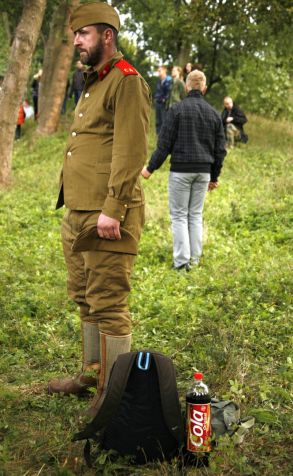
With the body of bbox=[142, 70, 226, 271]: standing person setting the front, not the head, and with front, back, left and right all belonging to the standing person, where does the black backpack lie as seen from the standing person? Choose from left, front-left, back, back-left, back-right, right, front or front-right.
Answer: back

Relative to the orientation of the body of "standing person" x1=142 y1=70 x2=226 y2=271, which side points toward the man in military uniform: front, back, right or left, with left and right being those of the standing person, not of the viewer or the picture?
back

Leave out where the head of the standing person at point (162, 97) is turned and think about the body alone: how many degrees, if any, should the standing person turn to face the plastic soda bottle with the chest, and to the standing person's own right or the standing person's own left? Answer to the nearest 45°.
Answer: approximately 45° to the standing person's own left

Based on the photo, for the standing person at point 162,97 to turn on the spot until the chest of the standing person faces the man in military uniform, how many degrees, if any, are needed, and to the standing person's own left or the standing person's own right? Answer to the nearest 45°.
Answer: approximately 45° to the standing person's own left

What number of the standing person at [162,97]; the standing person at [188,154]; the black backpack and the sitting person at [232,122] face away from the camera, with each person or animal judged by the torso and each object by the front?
2

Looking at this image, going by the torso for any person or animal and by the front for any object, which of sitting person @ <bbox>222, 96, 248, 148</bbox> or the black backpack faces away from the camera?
the black backpack

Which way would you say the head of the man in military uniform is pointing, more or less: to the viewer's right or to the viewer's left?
to the viewer's left

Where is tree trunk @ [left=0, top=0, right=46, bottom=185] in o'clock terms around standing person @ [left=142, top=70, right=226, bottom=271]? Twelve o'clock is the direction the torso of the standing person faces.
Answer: The tree trunk is roughly at 11 o'clock from the standing person.

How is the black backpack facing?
away from the camera

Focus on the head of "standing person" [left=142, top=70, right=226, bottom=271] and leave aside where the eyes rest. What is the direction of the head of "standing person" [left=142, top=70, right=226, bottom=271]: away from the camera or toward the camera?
away from the camera

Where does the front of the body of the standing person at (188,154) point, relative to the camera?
away from the camera

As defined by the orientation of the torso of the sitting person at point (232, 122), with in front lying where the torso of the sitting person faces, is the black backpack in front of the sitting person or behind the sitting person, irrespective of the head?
in front
